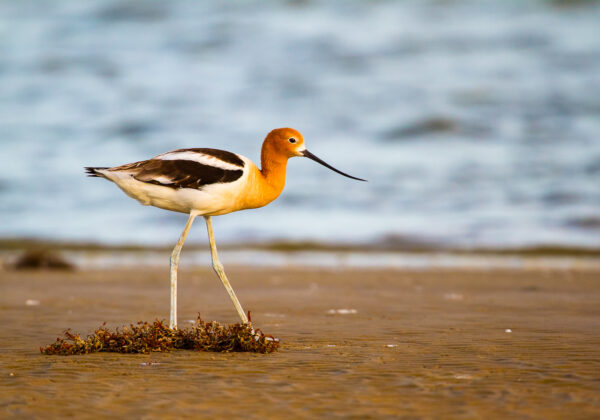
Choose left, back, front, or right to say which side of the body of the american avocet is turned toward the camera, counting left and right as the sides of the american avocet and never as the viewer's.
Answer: right
